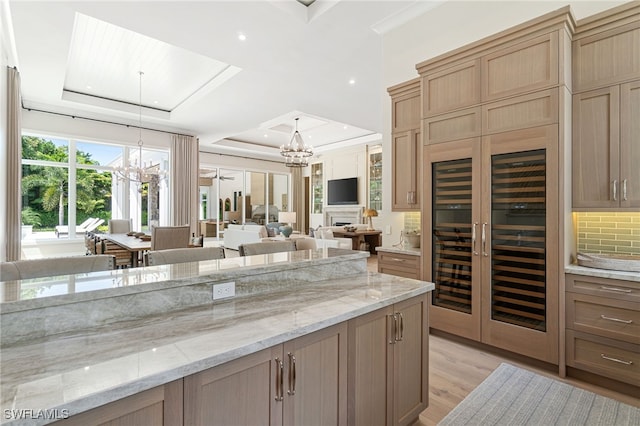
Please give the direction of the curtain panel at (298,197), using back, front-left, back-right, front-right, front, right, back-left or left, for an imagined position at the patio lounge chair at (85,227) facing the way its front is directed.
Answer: back

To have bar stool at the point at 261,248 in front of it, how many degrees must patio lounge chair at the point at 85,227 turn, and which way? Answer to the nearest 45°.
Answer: approximately 90° to its left

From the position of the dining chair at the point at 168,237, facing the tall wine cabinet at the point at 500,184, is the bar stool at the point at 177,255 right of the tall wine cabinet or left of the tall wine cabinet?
right

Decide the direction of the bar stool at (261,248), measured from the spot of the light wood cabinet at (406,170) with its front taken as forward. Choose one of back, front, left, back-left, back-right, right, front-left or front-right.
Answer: front

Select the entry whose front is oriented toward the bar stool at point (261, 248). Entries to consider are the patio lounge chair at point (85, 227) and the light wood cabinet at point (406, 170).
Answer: the light wood cabinet

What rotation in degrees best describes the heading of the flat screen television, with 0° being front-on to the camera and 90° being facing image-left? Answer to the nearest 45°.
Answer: approximately 45°

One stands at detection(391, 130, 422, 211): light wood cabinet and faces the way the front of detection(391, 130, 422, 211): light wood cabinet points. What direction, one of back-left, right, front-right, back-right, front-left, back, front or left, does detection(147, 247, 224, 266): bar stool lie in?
front

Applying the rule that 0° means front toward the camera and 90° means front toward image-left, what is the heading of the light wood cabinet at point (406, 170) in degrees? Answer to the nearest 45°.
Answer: approximately 45°

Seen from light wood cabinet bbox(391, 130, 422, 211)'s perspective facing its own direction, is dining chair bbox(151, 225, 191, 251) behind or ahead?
ahead

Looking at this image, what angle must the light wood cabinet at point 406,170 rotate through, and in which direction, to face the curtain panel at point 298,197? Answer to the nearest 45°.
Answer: approximately 90° to its right

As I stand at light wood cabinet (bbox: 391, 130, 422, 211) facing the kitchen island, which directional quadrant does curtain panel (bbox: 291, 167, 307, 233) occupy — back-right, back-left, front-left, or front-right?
back-right

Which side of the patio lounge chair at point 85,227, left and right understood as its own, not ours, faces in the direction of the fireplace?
back

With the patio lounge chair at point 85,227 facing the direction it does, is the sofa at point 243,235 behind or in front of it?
behind

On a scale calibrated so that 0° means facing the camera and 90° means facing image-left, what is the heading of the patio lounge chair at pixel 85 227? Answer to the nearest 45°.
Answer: approximately 90°

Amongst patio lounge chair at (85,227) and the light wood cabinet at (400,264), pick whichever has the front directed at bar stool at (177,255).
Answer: the light wood cabinet

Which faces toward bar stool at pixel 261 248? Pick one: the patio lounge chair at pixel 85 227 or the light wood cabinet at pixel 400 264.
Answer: the light wood cabinet

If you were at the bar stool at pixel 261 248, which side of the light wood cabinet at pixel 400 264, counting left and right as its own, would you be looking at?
front
